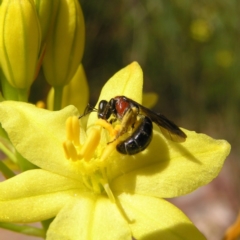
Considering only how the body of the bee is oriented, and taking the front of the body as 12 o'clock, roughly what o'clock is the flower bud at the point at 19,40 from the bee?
The flower bud is roughly at 1 o'clock from the bee.

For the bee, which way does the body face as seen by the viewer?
to the viewer's left

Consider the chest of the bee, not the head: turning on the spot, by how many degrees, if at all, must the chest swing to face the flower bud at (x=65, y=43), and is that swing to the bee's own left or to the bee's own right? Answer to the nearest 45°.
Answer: approximately 45° to the bee's own right
